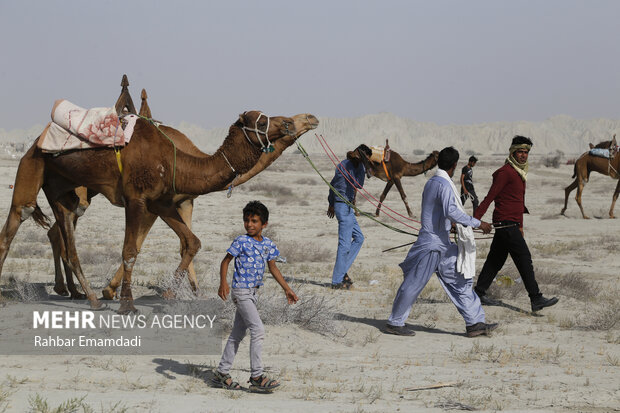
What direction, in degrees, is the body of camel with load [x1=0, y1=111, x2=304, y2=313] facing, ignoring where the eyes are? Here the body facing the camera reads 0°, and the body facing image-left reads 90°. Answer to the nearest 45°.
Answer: approximately 270°

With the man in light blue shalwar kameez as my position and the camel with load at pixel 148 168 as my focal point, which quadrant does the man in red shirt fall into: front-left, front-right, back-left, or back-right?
back-right

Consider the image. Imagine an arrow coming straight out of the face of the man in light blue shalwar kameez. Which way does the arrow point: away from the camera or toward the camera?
away from the camera

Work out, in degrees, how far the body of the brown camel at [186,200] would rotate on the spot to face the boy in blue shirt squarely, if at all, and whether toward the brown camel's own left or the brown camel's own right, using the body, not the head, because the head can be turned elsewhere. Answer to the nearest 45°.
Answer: approximately 90° to the brown camel's own right

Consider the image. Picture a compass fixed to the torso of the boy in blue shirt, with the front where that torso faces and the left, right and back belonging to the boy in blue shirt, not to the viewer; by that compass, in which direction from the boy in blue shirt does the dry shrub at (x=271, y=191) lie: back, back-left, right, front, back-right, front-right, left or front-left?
back-left

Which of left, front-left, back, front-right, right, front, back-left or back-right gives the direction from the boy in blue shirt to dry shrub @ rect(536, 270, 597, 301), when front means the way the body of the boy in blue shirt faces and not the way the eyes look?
left

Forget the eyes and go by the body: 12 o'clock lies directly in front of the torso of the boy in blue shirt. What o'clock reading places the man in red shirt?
The man in red shirt is roughly at 9 o'clock from the boy in blue shirt.

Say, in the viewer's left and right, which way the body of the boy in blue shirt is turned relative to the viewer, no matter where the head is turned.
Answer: facing the viewer and to the right of the viewer

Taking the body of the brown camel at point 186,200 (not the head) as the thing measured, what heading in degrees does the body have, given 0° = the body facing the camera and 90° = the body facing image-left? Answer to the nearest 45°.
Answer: approximately 270°
